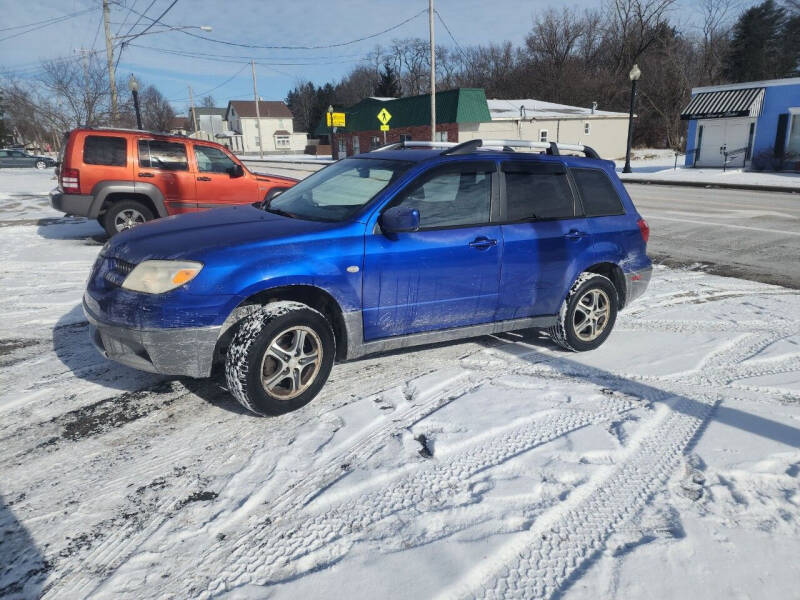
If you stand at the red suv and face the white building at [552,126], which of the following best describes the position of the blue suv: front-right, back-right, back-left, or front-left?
back-right

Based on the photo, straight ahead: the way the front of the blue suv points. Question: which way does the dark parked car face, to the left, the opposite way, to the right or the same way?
the opposite way

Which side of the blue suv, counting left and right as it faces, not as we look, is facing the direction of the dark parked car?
right

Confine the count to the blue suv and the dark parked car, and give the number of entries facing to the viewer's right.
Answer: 1

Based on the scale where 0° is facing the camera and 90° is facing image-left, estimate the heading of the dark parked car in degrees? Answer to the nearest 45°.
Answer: approximately 270°

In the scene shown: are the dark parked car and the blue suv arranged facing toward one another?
no

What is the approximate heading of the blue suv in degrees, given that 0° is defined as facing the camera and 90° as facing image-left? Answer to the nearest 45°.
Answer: approximately 45°

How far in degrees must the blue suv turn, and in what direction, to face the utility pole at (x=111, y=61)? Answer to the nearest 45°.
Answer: approximately 90° to its right

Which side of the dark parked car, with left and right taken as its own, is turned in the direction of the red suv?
right

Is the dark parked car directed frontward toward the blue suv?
no

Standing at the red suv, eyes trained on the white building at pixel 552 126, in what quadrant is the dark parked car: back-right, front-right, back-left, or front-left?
front-left
